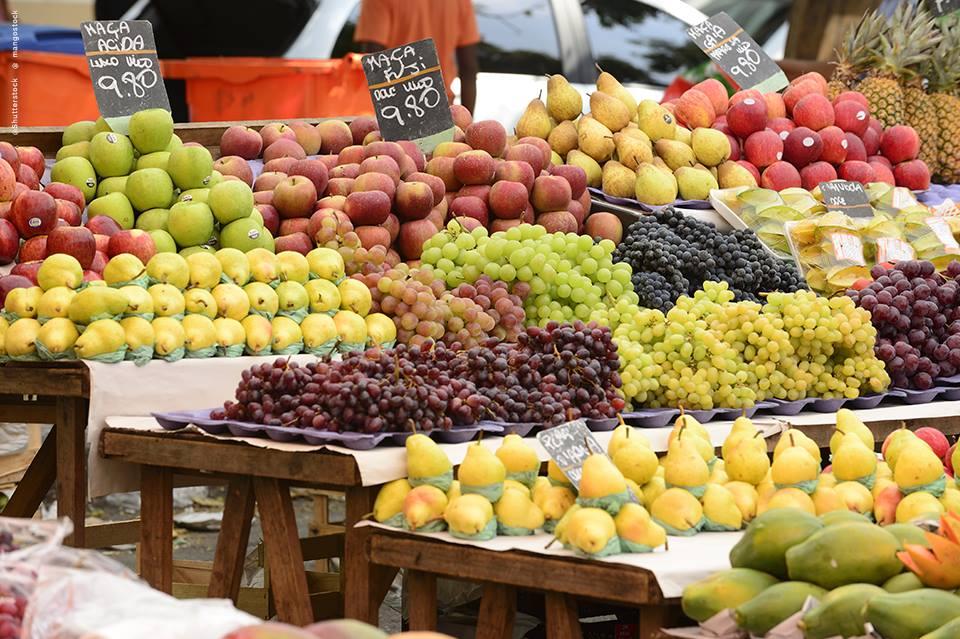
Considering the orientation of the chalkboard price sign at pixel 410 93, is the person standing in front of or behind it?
behind

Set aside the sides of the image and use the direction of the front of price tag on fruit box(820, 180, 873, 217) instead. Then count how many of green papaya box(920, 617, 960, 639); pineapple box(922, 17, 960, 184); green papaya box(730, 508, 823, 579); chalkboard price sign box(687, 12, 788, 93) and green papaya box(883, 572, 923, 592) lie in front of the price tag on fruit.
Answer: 3

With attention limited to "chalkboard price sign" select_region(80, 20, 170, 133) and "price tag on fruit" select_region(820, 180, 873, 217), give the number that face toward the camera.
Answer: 2

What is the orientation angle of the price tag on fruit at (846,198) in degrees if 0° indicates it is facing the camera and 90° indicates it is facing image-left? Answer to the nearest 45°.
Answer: approximately 0°

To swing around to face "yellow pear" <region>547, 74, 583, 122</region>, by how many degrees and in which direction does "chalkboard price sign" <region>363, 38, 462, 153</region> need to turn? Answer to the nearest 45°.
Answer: approximately 135° to its left

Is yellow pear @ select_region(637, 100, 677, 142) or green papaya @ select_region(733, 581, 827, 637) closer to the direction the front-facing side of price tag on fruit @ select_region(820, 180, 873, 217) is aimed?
the green papaya

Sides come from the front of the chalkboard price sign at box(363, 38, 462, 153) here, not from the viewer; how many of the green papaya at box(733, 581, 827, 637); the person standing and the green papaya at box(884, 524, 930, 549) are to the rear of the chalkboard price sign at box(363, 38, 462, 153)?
1

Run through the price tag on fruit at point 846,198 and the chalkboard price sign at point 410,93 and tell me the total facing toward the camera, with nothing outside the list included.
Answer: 2

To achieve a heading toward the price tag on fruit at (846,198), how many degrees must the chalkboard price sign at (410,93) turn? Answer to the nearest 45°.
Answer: approximately 90° to its left

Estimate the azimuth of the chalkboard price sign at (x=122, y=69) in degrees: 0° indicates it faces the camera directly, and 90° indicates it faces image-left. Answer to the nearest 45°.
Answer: approximately 0°

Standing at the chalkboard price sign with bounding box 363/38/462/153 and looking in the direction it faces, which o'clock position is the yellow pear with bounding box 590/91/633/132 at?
The yellow pear is roughly at 8 o'clock from the chalkboard price sign.
